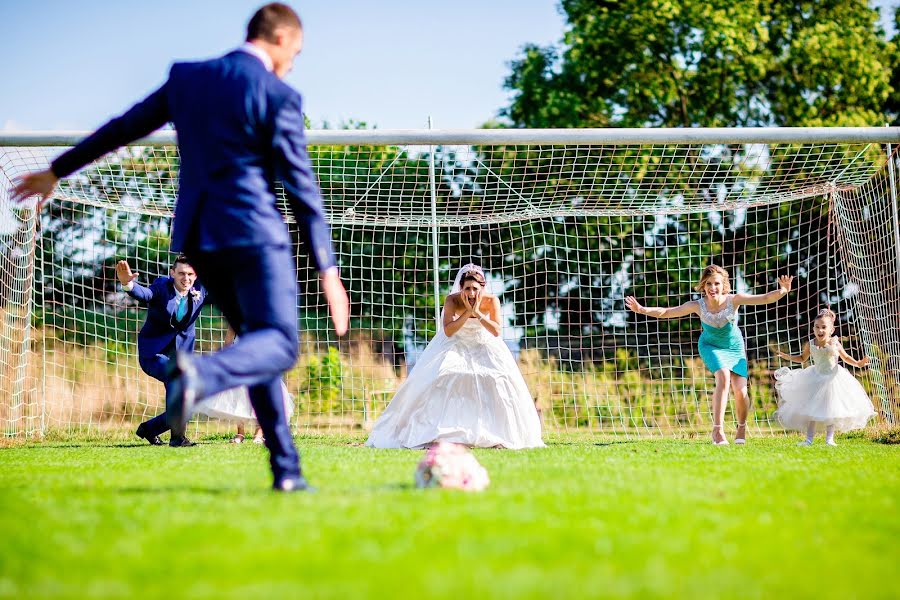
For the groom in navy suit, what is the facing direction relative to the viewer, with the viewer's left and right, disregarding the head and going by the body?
facing away from the viewer and to the right of the viewer

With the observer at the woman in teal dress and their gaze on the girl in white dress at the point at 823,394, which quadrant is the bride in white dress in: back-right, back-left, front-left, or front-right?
back-right

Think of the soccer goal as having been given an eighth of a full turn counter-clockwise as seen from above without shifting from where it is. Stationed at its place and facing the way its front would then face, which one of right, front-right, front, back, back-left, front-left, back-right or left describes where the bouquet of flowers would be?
front-right

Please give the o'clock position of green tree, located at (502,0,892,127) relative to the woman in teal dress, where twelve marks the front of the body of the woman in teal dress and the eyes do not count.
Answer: The green tree is roughly at 6 o'clock from the woman in teal dress.

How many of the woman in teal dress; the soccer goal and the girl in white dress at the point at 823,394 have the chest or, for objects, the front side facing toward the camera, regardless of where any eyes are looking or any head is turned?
3

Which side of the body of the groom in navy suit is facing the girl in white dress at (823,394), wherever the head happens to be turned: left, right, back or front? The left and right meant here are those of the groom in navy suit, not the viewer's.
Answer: front

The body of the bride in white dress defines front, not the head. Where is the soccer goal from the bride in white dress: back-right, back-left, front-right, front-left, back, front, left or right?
back

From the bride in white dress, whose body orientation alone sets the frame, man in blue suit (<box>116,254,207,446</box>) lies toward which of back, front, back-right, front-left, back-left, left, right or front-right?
right

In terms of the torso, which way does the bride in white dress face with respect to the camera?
toward the camera

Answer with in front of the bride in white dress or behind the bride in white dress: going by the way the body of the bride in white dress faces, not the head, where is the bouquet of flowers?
in front

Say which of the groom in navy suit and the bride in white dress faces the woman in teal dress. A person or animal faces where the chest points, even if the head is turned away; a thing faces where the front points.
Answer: the groom in navy suit

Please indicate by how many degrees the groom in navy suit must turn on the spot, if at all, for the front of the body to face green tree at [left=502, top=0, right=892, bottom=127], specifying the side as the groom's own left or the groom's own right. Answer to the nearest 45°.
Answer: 0° — they already face it

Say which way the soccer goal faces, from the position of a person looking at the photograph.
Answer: facing the viewer

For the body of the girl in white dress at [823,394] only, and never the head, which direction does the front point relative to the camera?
toward the camera

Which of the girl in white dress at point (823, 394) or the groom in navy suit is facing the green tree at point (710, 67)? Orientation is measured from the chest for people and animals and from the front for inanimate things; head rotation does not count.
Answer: the groom in navy suit
